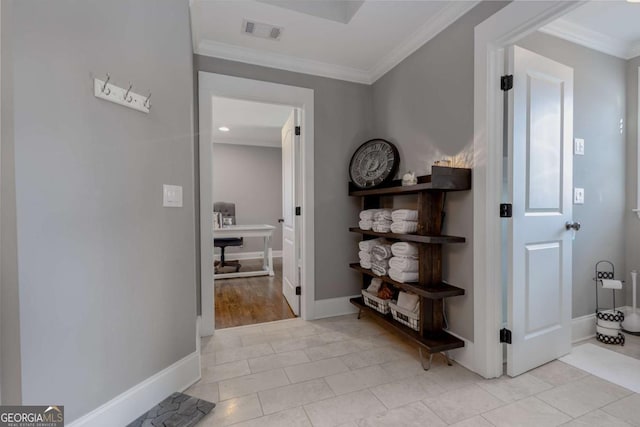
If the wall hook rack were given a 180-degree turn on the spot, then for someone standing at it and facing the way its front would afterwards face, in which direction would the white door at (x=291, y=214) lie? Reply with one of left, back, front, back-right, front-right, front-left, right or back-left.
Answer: right

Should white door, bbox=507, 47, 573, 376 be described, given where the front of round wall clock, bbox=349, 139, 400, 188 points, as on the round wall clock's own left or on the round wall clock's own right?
on the round wall clock's own left

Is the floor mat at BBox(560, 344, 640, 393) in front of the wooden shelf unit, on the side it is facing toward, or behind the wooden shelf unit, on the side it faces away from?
behind

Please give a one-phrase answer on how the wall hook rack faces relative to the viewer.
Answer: facing the viewer and to the right of the viewer

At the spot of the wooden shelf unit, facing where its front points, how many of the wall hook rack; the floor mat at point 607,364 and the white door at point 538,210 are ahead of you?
1

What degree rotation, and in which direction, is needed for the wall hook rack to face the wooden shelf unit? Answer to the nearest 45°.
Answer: approximately 45° to its left

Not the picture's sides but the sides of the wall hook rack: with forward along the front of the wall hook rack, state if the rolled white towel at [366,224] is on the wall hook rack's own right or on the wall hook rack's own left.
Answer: on the wall hook rack's own left

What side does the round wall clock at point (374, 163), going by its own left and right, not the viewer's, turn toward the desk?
right

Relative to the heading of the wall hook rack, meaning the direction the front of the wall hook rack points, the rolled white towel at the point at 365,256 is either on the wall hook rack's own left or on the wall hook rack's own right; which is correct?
on the wall hook rack's own left

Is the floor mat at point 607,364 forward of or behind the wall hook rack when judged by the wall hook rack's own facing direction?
forward

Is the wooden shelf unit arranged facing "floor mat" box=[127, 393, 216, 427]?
yes
